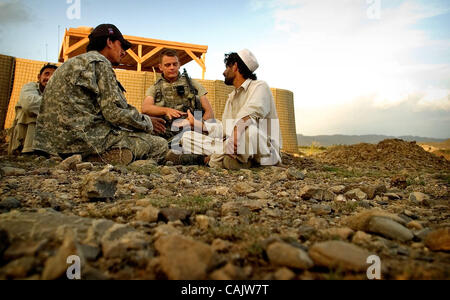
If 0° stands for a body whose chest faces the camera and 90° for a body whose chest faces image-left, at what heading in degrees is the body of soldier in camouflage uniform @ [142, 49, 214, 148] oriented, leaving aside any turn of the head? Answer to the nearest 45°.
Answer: approximately 0°

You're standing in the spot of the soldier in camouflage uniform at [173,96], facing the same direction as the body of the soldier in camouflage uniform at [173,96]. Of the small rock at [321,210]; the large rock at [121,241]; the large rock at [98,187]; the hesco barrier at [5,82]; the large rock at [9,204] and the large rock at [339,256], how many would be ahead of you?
5

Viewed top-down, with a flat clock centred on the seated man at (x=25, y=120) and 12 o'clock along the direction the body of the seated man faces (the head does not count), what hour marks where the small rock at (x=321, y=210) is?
The small rock is roughly at 1 o'clock from the seated man.

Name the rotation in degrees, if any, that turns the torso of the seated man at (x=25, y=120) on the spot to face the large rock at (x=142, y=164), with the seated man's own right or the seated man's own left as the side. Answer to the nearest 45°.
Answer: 0° — they already face it

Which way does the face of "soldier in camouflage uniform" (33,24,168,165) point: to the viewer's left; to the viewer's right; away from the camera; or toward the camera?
to the viewer's right

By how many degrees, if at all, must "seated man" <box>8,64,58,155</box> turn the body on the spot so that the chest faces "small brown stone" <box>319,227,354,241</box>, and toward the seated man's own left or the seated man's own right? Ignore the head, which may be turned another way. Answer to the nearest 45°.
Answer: approximately 45° to the seated man's own right

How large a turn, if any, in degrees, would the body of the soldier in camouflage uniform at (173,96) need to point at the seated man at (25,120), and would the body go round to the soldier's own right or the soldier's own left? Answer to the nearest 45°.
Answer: approximately 90° to the soldier's own right

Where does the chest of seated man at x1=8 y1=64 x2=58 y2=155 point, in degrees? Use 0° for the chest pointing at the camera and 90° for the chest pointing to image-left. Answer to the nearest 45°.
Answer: approximately 315°

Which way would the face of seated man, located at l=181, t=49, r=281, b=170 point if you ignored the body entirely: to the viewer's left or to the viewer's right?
to the viewer's left

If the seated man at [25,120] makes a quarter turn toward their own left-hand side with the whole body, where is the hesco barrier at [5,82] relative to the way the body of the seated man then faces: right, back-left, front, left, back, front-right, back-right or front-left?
front-left

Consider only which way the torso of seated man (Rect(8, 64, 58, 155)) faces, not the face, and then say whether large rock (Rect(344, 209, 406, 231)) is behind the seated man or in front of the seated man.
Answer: in front

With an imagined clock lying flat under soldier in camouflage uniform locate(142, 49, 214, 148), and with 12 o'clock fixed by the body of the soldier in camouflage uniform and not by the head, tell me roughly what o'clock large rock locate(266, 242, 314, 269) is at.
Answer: The large rock is roughly at 12 o'clock from the soldier in camouflage uniform.
